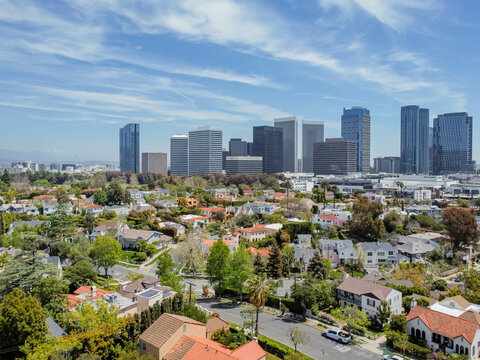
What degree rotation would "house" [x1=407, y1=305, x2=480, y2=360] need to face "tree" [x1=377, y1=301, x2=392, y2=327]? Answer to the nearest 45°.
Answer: approximately 90° to its right

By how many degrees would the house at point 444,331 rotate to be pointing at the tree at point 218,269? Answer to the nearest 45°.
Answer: approximately 45° to its right

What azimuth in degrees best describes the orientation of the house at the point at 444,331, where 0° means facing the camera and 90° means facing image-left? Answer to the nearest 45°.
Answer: approximately 45°

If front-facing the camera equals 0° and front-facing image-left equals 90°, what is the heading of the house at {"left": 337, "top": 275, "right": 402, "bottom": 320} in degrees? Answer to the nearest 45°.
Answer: approximately 45°

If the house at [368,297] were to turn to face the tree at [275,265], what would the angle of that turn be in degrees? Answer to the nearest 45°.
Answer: approximately 90° to its right

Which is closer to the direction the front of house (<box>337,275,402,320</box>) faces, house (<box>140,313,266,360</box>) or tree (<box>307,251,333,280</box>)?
the house

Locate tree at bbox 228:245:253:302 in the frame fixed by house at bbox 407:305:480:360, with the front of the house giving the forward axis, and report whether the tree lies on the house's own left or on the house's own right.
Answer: on the house's own right
